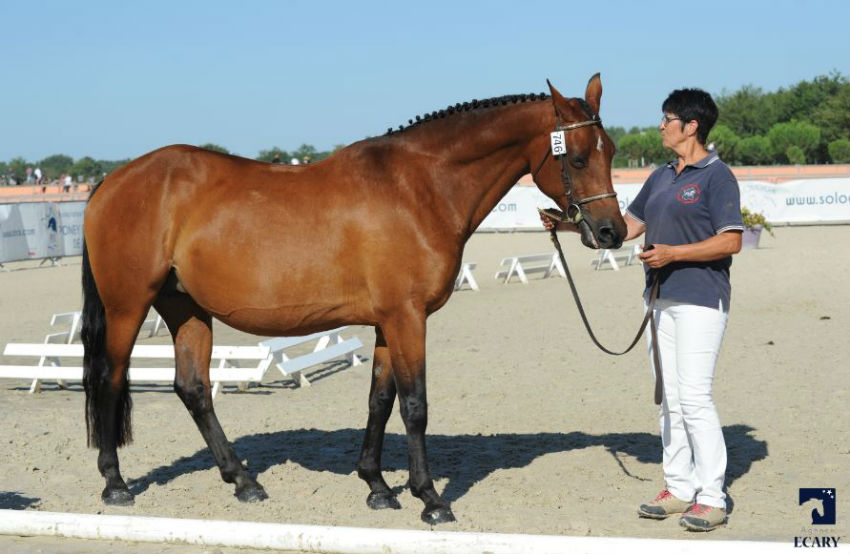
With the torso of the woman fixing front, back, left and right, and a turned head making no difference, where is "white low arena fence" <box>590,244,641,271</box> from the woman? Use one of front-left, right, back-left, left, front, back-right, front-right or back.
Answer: back-right

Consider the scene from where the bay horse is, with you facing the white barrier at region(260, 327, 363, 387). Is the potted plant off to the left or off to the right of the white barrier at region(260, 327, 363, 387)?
right

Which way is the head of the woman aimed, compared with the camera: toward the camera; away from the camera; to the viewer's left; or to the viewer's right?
to the viewer's left

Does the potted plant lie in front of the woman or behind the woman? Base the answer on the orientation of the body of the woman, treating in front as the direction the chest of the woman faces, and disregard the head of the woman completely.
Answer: behind

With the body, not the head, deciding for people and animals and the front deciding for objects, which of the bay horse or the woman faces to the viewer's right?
the bay horse

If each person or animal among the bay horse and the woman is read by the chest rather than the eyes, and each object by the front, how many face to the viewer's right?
1

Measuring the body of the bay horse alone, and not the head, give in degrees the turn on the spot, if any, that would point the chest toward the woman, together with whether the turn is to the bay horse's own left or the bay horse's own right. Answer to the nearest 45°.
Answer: approximately 45° to the bay horse's own right

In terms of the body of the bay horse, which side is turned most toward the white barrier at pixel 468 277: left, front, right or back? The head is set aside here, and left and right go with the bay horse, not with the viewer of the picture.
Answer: left

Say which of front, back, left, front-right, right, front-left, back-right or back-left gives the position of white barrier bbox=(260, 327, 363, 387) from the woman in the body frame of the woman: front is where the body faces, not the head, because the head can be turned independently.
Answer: right

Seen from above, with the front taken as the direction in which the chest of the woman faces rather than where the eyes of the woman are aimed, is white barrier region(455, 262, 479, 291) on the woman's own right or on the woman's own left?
on the woman's own right

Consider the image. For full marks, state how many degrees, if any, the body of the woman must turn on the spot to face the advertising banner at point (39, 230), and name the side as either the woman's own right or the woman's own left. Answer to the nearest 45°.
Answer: approximately 90° to the woman's own right

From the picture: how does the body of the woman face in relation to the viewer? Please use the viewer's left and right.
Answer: facing the viewer and to the left of the viewer

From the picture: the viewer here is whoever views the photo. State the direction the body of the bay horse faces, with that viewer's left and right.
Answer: facing to the right of the viewer
